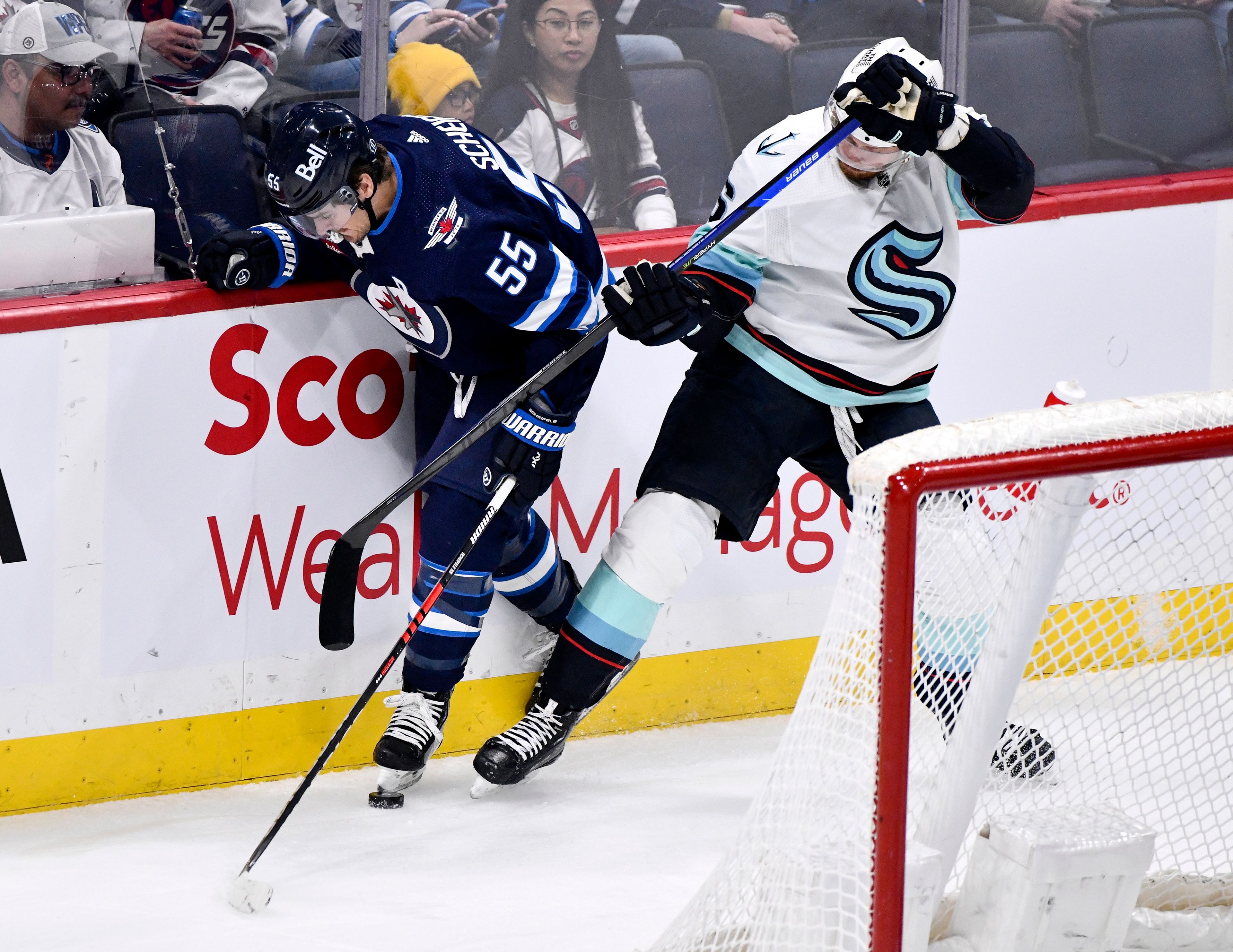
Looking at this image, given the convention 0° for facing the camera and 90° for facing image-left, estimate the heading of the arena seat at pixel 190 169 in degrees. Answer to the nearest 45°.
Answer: approximately 0°

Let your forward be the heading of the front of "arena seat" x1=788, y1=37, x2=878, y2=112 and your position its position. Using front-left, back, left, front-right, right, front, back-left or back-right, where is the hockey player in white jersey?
front

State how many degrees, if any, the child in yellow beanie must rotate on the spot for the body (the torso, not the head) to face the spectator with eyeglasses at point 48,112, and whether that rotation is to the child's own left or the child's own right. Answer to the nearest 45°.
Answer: approximately 135° to the child's own right

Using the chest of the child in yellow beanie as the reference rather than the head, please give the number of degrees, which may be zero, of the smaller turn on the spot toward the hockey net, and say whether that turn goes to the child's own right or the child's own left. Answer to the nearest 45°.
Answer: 0° — they already face it

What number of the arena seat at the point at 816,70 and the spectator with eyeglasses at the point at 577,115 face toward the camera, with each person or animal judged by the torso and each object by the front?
2

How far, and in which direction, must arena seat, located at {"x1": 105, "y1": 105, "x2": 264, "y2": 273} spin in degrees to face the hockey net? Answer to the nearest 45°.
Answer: approximately 45° to its left

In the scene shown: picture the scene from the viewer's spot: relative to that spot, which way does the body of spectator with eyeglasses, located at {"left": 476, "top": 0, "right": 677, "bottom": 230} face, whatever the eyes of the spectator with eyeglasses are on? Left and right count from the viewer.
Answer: facing the viewer

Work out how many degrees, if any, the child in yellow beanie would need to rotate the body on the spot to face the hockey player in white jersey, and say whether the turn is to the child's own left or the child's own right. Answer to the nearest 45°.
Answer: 0° — they already face them

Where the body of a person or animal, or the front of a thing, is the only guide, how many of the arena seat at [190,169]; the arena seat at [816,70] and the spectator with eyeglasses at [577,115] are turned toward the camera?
3

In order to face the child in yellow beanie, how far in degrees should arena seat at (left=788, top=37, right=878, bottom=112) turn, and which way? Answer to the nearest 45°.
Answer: approximately 45° to its right

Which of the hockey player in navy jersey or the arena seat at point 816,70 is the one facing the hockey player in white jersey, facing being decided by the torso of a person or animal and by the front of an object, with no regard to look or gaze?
the arena seat

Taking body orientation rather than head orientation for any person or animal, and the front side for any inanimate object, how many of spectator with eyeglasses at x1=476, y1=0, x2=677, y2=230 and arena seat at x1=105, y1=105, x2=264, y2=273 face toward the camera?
2

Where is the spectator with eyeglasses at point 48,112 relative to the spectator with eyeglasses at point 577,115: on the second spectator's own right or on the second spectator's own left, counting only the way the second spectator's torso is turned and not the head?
on the second spectator's own right
